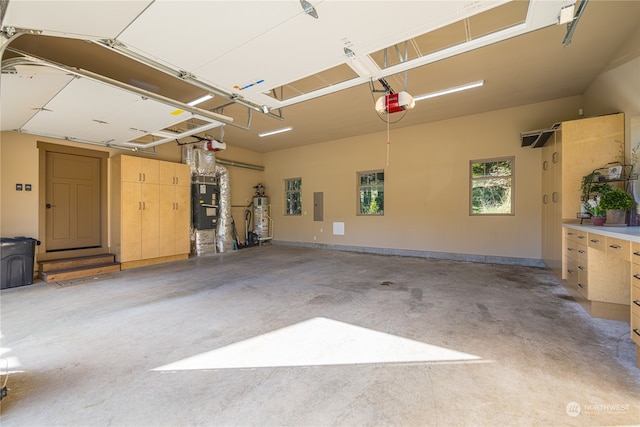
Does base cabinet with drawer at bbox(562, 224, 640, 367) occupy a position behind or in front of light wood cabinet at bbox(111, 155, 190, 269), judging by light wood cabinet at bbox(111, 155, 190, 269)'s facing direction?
in front

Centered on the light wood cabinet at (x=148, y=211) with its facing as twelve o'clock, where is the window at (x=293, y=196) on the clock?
The window is roughly at 10 o'clock from the light wood cabinet.

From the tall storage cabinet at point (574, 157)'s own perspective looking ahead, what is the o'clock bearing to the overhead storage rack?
The overhead storage rack is roughly at 2 o'clock from the tall storage cabinet.

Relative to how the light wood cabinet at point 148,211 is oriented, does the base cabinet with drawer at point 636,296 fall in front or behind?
in front

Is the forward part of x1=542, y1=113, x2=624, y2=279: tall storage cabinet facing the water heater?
yes

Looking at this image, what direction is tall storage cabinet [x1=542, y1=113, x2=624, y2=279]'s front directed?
to the viewer's left

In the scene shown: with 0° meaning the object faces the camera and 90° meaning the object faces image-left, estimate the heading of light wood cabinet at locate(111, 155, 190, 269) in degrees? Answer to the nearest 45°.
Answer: approximately 315°

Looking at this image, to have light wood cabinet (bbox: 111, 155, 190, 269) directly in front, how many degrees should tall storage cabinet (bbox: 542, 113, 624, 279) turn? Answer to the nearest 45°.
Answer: approximately 45° to its left

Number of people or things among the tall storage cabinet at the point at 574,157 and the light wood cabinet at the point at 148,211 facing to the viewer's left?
1
